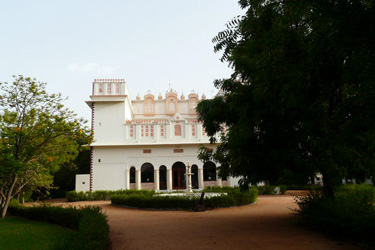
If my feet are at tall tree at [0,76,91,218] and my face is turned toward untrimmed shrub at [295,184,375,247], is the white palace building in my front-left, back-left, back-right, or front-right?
back-left

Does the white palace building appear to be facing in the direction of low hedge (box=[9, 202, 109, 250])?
yes

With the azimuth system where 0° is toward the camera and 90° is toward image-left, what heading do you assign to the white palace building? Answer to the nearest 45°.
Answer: approximately 0°

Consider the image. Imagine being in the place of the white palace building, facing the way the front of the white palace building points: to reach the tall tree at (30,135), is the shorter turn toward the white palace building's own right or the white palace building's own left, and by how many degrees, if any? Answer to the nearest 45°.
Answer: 0° — it already faces it
